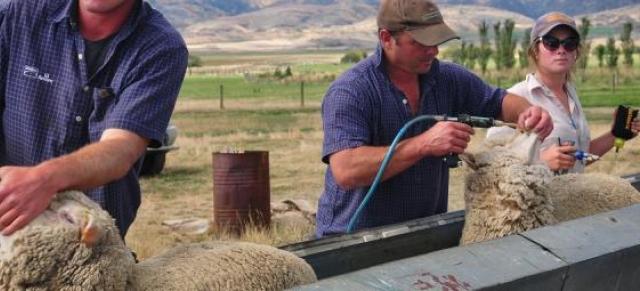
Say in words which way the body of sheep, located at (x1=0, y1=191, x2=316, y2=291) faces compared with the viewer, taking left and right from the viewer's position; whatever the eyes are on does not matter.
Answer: facing to the left of the viewer

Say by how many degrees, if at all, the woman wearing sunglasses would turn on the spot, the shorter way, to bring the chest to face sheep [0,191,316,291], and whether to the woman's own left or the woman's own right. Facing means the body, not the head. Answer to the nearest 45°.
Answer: approximately 45° to the woman's own right

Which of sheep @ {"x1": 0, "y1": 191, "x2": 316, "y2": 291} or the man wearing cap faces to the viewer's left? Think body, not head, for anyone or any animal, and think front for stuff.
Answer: the sheep

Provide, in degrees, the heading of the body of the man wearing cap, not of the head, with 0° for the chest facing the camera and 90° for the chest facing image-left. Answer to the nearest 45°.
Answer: approximately 315°

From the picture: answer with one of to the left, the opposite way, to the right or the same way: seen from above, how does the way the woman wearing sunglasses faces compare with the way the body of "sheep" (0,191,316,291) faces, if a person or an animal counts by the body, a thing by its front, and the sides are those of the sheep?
to the left

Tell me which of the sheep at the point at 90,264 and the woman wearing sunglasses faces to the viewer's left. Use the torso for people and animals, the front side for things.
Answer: the sheep

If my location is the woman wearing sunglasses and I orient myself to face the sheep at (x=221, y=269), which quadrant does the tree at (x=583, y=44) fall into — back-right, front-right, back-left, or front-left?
back-right

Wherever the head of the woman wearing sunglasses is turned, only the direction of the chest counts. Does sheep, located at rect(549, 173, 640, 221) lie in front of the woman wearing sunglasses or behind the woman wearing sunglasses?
in front

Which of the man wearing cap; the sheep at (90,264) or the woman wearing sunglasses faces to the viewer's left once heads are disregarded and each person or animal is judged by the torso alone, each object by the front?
the sheep

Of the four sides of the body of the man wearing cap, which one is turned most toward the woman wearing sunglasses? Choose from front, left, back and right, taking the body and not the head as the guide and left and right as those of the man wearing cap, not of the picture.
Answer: left

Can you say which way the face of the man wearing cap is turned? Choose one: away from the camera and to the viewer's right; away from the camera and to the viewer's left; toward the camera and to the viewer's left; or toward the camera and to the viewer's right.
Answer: toward the camera and to the viewer's right

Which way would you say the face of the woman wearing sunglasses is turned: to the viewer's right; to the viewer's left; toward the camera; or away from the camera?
toward the camera
